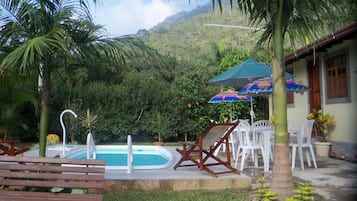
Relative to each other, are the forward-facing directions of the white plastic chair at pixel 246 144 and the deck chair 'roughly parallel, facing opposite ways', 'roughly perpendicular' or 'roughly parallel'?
roughly perpendicular

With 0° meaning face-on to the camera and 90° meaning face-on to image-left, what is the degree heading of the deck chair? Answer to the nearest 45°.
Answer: approximately 135°

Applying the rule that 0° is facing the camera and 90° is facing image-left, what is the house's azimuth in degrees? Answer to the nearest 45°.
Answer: approximately 45°

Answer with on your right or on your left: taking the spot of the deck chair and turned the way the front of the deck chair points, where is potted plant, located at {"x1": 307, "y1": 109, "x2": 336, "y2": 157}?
on your right

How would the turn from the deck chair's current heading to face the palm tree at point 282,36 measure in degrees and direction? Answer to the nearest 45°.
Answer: approximately 135° to its left

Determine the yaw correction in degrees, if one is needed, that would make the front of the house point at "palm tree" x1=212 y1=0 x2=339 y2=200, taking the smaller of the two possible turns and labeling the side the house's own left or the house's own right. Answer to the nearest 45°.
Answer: approximately 45° to the house's own left
